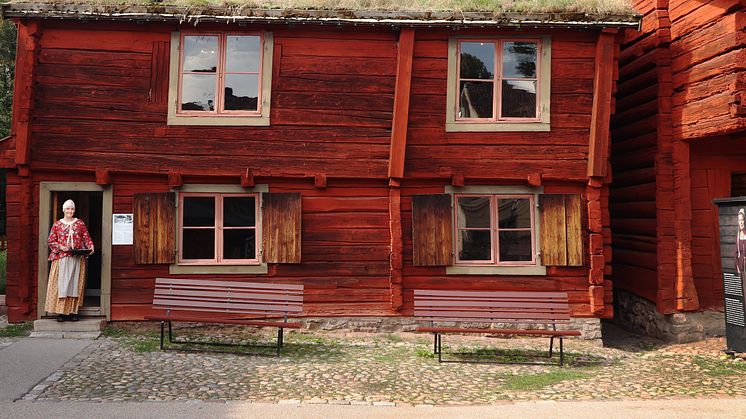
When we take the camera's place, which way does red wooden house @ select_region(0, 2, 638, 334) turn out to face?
facing the viewer

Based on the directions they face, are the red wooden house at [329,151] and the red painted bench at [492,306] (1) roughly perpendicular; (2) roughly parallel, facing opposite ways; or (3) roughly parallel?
roughly parallel

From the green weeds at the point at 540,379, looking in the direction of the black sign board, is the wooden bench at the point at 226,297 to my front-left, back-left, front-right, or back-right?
back-left

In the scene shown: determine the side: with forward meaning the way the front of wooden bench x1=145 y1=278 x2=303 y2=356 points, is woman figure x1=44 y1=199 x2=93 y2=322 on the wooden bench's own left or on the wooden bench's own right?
on the wooden bench's own right

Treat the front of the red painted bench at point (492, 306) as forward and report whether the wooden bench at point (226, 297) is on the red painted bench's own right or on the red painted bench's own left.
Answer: on the red painted bench's own right

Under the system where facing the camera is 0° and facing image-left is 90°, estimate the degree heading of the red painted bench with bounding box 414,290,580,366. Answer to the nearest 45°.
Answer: approximately 0°

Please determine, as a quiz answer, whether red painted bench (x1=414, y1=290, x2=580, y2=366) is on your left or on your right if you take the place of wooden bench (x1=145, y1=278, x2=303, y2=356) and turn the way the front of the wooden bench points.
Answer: on your left

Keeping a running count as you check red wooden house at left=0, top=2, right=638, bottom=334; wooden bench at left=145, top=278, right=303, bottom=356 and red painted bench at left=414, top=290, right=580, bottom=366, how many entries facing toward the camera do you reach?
3

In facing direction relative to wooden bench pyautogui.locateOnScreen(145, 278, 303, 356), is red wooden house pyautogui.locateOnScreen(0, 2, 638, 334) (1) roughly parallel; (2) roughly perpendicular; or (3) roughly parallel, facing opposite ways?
roughly parallel

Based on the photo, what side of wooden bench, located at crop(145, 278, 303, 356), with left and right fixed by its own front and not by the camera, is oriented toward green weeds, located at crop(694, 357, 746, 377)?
left

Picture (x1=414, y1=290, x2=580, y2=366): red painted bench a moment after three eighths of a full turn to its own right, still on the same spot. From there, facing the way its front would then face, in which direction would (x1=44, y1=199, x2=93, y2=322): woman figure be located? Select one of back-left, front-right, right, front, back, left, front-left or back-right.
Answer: front-left

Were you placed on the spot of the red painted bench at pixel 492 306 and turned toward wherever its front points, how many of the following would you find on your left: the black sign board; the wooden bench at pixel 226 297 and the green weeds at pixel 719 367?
2

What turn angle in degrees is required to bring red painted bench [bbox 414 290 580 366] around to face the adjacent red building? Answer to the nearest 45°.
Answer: approximately 135° to its left

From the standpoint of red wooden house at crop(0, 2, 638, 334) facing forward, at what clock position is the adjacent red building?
The adjacent red building is roughly at 9 o'clock from the red wooden house.
